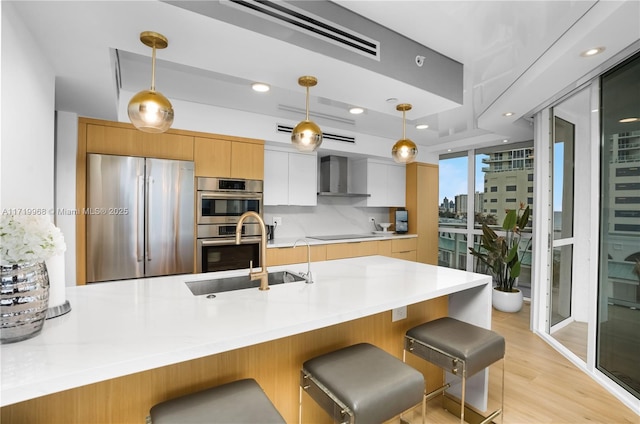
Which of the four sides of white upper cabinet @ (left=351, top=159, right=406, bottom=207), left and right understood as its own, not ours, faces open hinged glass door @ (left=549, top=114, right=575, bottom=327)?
front

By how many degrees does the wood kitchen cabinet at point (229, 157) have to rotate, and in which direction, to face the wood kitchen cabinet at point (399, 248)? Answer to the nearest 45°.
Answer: approximately 90° to its left

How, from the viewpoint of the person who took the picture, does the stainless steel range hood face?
facing the viewer and to the right of the viewer

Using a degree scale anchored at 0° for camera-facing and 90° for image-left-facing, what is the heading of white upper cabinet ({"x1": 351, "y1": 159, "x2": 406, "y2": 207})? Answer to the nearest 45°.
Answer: approximately 315°

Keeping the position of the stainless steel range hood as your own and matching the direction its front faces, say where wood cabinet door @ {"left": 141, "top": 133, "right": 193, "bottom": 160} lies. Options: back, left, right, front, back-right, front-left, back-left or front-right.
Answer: right

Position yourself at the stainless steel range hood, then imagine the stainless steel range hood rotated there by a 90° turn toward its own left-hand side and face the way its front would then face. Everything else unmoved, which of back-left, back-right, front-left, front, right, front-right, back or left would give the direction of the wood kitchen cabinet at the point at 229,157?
back

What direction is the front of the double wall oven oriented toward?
toward the camera

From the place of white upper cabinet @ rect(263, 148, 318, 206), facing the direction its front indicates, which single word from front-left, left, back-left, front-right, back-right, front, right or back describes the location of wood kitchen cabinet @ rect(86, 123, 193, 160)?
right

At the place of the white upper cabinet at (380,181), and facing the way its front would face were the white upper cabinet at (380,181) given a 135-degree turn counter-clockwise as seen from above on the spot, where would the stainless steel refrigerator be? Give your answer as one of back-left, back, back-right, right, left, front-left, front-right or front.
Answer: back-left

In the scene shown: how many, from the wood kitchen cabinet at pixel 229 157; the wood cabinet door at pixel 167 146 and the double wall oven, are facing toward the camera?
3

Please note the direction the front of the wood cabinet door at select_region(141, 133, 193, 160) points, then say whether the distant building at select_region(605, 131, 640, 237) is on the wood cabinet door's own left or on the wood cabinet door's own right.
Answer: on the wood cabinet door's own left

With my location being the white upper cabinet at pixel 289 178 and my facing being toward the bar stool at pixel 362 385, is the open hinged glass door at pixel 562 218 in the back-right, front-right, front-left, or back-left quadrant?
front-left
